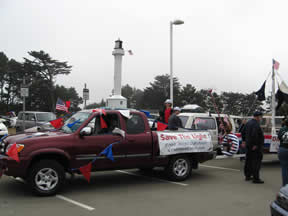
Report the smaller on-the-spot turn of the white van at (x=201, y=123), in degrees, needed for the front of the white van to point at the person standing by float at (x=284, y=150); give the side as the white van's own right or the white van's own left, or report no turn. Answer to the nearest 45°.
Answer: approximately 45° to the white van's own left

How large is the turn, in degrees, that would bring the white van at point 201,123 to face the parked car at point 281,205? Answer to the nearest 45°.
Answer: approximately 45° to its left

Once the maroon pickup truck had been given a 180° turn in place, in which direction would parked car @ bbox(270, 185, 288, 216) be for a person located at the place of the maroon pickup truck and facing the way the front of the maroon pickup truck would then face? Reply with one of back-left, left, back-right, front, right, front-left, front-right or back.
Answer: right

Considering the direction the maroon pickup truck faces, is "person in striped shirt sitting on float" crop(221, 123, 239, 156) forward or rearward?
rearward

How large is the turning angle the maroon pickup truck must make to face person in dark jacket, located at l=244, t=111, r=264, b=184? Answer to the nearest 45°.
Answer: approximately 135° to its left

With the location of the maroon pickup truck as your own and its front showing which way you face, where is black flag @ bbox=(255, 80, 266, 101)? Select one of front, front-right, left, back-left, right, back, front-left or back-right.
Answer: back

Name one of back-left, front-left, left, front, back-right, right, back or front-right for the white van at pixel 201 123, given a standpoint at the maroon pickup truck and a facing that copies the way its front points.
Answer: back

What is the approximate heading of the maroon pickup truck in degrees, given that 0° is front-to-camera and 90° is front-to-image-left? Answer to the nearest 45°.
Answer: approximately 45°

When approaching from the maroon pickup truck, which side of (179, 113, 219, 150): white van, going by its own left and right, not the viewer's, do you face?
front

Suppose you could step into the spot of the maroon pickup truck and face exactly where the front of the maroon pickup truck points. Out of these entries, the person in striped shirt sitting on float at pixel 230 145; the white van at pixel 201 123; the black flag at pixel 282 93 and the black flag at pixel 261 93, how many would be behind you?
4

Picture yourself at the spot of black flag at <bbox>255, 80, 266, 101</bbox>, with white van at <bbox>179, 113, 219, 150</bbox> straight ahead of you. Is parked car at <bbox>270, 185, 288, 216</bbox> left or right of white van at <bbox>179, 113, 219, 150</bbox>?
left
